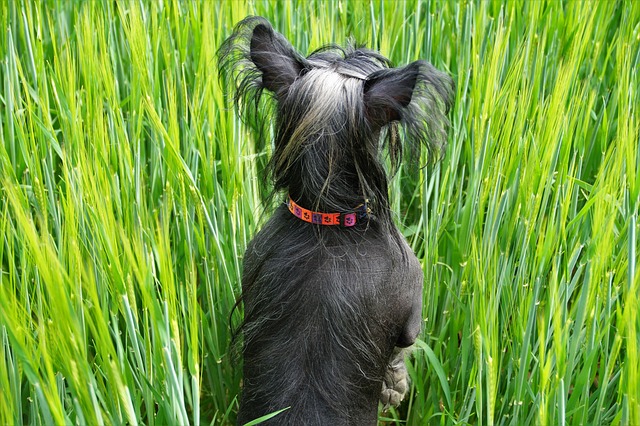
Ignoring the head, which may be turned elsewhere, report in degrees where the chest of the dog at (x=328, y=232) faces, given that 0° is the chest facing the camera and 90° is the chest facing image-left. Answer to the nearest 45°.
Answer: approximately 180°
